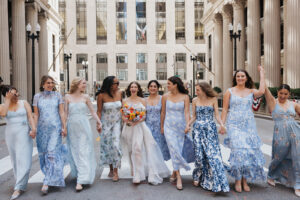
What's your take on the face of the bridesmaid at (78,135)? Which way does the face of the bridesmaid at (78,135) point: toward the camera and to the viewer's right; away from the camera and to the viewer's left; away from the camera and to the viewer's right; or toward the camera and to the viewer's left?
toward the camera and to the viewer's right

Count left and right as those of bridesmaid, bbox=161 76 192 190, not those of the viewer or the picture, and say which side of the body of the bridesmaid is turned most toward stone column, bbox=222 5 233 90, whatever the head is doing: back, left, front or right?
back

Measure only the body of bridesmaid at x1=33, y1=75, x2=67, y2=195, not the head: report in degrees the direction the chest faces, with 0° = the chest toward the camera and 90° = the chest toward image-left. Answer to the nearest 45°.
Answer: approximately 0°

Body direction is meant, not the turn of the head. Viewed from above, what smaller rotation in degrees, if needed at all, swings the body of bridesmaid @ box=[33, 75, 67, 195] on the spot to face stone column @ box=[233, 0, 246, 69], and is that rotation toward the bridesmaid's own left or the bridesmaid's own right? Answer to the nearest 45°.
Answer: approximately 135° to the bridesmaid's own left

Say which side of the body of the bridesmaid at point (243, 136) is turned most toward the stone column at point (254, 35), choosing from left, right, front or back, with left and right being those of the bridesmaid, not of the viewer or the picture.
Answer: back

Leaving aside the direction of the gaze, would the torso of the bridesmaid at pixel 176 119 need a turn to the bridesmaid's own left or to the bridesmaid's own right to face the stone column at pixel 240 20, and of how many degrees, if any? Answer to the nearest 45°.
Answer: approximately 180°

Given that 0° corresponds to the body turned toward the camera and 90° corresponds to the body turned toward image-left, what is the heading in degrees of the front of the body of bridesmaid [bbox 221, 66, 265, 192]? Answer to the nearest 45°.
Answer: approximately 0°
